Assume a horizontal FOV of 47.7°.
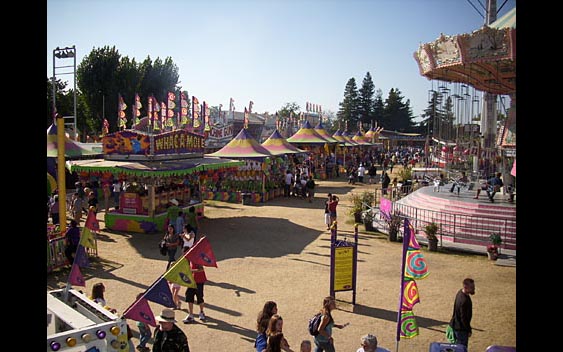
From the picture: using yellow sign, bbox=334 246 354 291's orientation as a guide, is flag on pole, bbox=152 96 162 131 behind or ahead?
behind

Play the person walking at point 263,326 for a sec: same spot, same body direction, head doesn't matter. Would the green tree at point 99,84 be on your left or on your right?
on your left

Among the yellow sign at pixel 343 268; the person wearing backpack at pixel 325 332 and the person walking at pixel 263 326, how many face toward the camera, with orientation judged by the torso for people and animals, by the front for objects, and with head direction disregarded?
1

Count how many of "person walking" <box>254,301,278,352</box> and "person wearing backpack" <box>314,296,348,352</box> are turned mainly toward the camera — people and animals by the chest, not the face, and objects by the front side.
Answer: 0

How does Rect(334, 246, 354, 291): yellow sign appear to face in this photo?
toward the camera

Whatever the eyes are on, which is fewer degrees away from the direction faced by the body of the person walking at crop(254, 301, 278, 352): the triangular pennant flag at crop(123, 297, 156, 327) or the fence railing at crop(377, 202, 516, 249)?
the fence railing

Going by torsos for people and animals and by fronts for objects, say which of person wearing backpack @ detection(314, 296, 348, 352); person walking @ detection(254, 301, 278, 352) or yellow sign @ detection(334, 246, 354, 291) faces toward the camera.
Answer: the yellow sign

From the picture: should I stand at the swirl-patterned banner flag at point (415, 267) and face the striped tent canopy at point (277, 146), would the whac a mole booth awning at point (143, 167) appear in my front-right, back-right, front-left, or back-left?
front-left
